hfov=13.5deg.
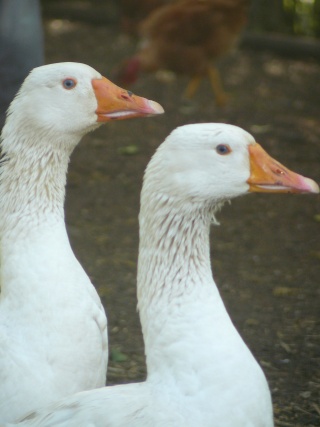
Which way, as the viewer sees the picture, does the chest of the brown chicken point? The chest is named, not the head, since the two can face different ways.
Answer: to the viewer's left

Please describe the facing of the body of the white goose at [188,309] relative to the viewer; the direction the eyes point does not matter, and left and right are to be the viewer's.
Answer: facing to the right of the viewer

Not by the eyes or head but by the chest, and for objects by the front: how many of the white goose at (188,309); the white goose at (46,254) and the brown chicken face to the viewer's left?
1

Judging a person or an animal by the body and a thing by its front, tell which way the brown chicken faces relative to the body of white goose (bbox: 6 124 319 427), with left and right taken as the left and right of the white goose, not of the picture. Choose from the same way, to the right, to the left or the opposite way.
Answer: the opposite way

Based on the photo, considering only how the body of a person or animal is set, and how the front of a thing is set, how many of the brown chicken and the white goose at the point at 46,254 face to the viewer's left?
1

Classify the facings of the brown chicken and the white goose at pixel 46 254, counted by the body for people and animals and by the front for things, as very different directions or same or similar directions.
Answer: very different directions

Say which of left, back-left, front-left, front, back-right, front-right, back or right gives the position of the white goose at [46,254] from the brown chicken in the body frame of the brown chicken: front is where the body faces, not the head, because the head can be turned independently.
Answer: left

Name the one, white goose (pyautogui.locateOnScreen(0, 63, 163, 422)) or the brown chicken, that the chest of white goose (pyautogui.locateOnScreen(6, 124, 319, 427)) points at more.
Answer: the brown chicken

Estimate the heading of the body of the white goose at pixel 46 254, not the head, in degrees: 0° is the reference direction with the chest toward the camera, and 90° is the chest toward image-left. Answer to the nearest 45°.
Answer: approximately 270°

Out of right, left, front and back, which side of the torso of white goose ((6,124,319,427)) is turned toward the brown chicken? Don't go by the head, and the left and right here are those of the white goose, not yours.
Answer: left
